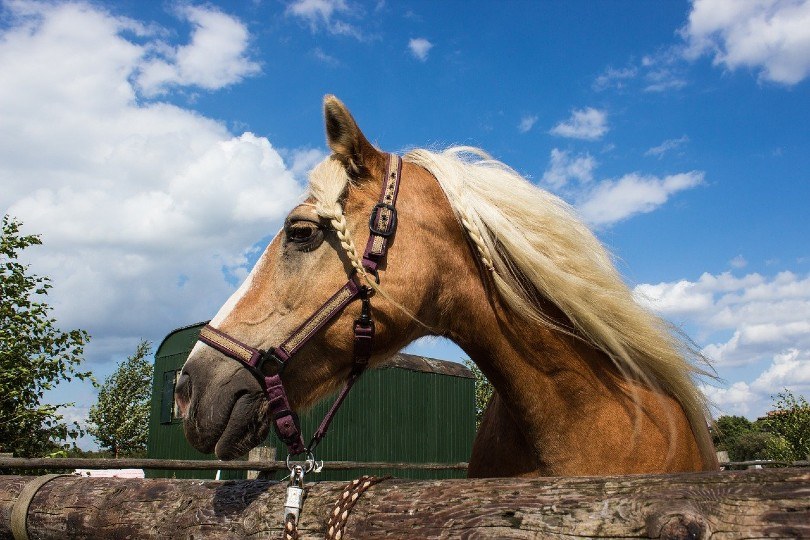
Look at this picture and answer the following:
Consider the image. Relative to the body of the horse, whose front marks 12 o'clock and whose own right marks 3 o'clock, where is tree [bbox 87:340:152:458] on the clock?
The tree is roughly at 2 o'clock from the horse.

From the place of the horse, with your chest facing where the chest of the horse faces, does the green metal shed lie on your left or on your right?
on your right

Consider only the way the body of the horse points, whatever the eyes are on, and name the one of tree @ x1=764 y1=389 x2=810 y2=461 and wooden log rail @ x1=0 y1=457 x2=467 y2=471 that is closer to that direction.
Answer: the wooden log rail

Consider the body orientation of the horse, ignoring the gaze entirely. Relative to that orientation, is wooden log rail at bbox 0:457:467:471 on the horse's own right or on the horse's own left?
on the horse's own right

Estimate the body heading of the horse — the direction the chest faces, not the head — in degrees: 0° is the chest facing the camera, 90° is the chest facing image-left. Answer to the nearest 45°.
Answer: approximately 90°

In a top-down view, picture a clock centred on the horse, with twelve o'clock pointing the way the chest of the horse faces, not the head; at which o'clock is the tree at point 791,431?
The tree is roughly at 4 o'clock from the horse.

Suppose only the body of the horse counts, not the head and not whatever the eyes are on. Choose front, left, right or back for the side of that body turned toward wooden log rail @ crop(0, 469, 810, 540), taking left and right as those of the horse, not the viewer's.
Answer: left
